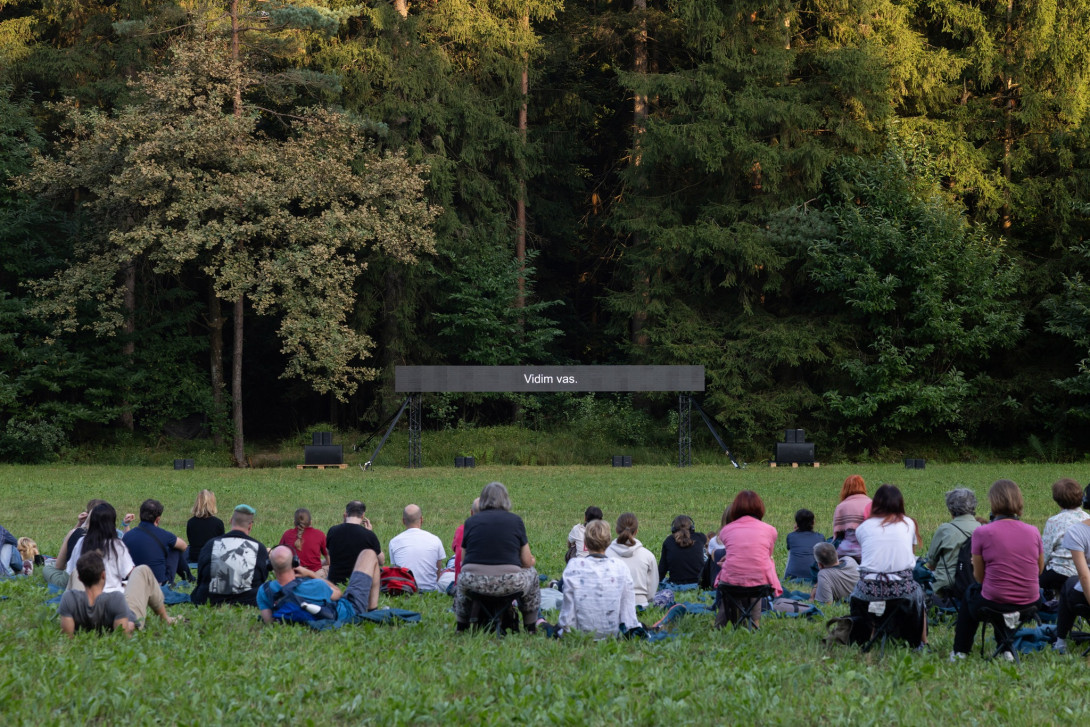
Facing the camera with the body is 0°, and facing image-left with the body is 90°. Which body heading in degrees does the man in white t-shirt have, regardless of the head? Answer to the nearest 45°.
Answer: approximately 180°

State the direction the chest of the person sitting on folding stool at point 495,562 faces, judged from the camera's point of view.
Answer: away from the camera

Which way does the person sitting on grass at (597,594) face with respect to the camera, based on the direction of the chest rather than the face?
away from the camera

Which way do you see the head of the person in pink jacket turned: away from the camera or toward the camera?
away from the camera

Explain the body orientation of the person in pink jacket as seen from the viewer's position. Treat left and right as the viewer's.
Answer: facing away from the viewer

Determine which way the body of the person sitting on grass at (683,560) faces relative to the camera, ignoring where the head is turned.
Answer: away from the camera

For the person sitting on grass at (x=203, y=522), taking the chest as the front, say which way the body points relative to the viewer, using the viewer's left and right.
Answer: facing away from the viewer

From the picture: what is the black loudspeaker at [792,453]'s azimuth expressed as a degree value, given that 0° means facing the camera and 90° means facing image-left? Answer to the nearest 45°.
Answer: approximately 0°

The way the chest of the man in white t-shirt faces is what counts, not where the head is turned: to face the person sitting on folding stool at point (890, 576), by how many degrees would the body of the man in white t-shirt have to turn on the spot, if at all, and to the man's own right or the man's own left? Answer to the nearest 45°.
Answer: approximately 135° to the man's own right

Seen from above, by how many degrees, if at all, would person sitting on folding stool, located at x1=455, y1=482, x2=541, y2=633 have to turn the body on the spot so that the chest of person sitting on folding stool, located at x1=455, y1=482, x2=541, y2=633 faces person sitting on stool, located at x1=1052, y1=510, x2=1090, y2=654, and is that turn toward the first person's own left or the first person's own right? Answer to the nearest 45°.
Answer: approximately 90° to the first person's own right

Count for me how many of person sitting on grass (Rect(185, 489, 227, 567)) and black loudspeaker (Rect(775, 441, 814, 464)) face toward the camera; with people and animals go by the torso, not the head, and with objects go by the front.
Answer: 1

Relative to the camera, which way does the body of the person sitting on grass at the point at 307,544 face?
away from the camera

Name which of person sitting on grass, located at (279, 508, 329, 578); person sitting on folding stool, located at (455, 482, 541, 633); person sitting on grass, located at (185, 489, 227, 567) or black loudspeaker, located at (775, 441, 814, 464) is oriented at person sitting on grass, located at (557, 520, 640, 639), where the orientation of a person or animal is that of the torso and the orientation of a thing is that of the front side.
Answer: the black loudspeaker
